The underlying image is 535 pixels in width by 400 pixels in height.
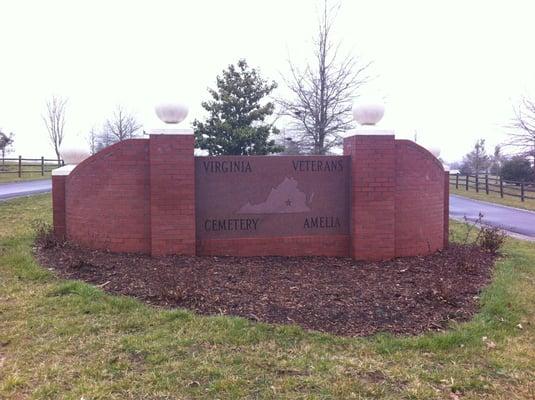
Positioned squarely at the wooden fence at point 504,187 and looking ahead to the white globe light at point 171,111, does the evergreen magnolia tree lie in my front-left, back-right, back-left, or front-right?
front-right

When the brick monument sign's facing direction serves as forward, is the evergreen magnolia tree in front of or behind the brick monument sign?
behind

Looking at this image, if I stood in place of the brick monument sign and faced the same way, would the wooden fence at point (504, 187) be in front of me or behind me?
behind

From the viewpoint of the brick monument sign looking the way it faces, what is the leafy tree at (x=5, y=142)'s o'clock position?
The leafy tree is roughly at 5 o'clock from the brick monument sign.

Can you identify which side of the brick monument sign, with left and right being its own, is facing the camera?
front

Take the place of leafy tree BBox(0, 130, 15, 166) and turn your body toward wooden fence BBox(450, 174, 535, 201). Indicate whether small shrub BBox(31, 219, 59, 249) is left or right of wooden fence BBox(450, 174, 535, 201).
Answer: right

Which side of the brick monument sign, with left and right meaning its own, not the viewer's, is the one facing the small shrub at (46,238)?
right
